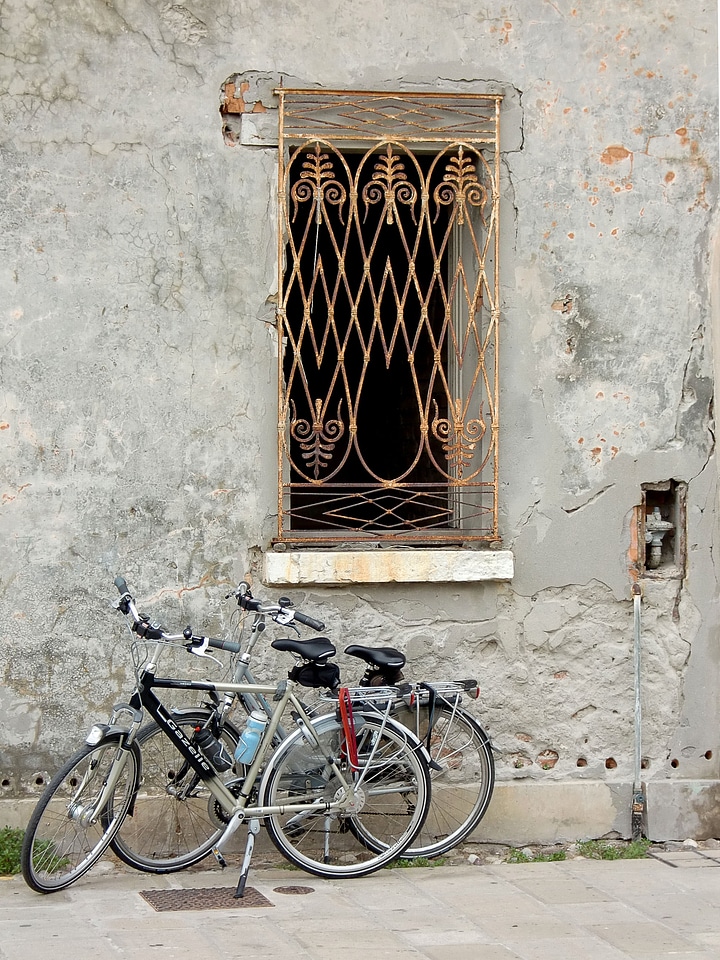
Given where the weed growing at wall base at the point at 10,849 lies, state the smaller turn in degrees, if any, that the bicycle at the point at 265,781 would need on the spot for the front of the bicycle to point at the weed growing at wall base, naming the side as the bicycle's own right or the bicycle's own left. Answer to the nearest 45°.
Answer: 0° — it already faces it

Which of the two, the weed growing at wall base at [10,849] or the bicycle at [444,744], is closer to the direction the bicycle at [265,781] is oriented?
the weed growing at wall base

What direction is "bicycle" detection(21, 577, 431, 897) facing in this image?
to the viewer's left

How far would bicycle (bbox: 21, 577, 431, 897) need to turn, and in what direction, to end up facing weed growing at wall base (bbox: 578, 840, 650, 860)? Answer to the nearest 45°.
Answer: approximately 180°
